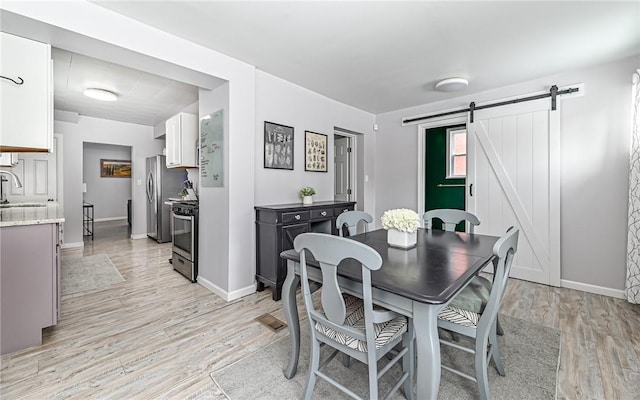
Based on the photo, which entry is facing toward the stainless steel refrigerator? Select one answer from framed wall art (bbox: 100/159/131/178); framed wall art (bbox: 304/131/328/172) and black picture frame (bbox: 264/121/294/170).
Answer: framed wall art (bbox: 100/159/131/178)

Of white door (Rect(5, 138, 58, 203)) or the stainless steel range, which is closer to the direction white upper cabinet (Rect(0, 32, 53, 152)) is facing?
the stainless steel range

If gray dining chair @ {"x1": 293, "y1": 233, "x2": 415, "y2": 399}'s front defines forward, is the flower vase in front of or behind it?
in front

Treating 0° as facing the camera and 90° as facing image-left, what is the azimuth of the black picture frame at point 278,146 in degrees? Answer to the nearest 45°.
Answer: approximately 315°

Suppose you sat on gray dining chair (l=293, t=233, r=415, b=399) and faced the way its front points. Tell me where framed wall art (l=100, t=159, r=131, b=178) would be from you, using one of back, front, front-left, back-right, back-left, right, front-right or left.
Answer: left

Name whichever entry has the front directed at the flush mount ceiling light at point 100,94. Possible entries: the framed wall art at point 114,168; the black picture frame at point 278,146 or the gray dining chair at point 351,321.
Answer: the framed wall art

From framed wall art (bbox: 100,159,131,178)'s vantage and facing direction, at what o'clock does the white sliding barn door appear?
The white sliding barn door is roughly at 11 o'clock from the framed wall art.

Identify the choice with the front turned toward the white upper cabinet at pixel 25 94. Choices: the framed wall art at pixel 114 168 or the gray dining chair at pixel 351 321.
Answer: the framed wall art

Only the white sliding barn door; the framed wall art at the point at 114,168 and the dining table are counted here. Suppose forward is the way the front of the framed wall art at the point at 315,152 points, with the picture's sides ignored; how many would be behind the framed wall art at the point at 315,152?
1

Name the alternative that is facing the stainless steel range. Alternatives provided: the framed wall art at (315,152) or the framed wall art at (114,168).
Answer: the framed wall art at (114,168)

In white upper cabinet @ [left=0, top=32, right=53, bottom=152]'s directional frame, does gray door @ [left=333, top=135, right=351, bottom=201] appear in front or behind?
in front

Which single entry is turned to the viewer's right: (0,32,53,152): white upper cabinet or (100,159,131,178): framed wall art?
the white upper cabinet

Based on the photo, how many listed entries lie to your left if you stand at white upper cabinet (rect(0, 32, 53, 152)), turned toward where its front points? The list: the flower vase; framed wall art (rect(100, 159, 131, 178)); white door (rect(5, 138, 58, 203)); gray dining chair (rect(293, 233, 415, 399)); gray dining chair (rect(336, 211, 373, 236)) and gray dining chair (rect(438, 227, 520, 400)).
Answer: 2

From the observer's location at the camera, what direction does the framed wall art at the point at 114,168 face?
facing the viewer
